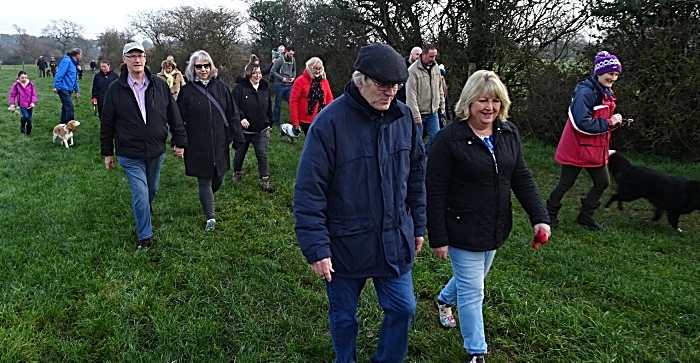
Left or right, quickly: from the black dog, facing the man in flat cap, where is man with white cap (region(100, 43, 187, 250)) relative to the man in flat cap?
right

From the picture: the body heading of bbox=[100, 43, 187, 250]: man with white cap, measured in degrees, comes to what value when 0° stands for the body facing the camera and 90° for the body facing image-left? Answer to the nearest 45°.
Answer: approximately 0°

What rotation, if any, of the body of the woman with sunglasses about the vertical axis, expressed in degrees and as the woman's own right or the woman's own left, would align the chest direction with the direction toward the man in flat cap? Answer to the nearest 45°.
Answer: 0° — they already face them

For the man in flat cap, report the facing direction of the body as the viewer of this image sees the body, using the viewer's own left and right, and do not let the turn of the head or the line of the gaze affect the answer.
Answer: facing the viewer and to the right of the viewer

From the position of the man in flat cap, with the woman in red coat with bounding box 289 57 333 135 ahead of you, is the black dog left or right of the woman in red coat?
right

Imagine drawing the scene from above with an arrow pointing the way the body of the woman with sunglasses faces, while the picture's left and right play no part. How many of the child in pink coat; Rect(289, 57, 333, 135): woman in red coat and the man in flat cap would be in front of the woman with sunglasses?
1

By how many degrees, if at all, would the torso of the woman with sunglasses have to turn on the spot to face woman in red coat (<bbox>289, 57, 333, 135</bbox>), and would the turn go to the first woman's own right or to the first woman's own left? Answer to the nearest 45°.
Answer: approximately 135° to the first woman's own left

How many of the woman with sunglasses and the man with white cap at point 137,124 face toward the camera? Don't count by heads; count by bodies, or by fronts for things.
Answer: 2
